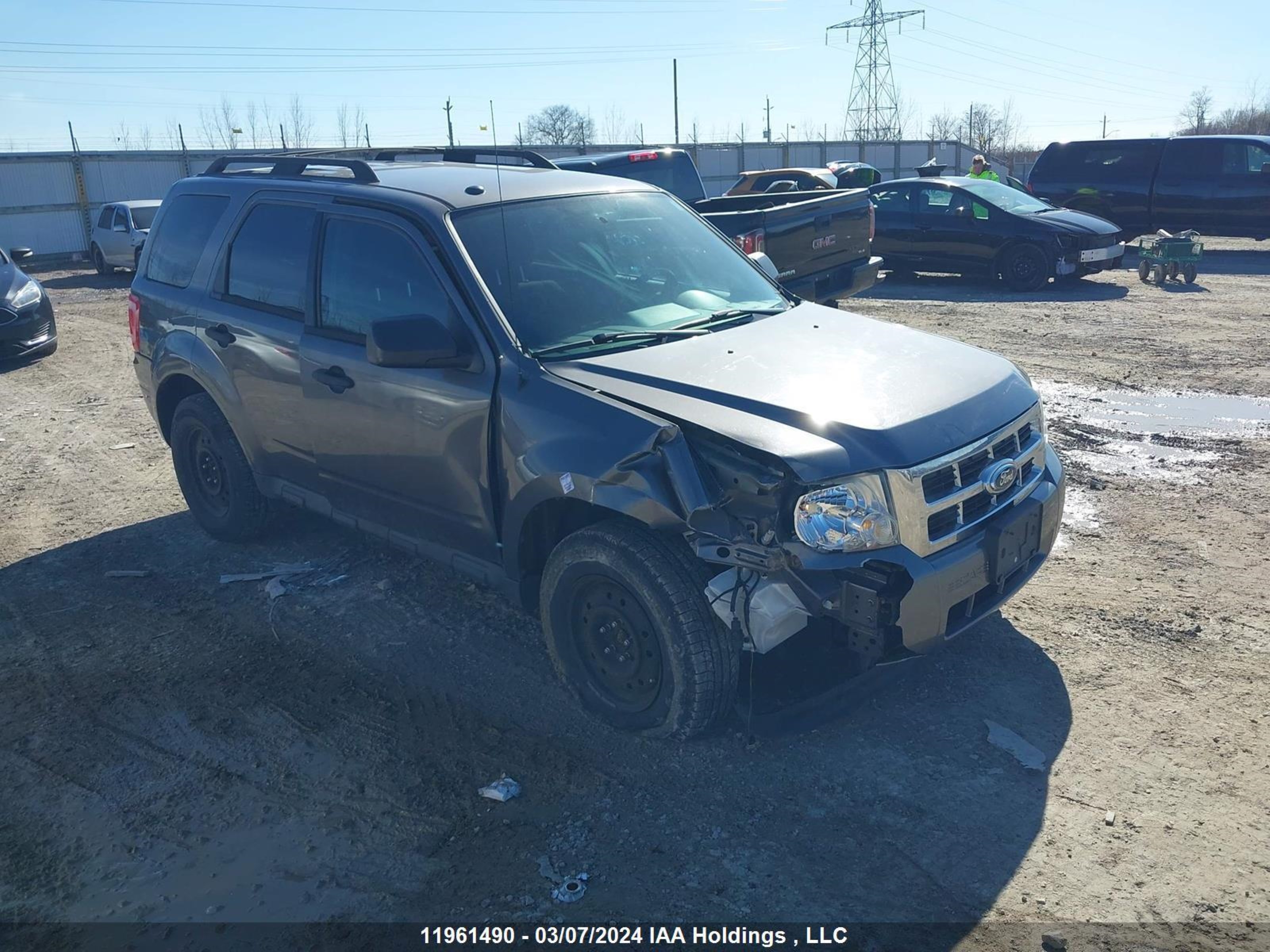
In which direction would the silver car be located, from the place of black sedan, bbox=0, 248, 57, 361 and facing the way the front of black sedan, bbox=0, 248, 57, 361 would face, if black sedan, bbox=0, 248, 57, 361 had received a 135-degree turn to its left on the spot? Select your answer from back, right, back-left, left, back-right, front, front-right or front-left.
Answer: front

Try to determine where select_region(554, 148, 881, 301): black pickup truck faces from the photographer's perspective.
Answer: facing away from the viewer and to the left of the viewer

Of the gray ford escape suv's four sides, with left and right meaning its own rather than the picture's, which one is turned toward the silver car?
back

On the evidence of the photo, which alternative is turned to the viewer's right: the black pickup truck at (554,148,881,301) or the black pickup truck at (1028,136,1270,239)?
the black pickup truck at (1028,136,1270,239)

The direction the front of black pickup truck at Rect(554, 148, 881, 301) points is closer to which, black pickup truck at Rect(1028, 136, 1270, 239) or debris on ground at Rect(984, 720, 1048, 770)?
the black pickup truck

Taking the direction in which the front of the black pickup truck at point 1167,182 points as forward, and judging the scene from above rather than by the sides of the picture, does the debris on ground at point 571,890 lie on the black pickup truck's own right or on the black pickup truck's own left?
on the black pickup truck's own right

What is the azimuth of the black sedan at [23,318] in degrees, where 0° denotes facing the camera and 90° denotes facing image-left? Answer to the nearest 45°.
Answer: approximately 315°

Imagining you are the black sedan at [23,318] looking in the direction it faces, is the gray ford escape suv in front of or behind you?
in front

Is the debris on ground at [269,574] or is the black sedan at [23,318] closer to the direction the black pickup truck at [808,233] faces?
the black sedan

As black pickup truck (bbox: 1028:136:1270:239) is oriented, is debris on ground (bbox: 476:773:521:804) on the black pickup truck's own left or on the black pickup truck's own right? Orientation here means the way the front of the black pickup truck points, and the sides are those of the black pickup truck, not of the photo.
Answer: on the black pickup truck's own right

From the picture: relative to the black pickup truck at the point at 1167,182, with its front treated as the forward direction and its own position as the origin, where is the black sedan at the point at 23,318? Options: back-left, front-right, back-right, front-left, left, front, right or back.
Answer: back-right

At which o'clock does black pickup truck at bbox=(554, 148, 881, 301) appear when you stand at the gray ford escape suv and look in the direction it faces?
The black pickup truck is roughly at 8 o'clock from the gray ford escape suv.

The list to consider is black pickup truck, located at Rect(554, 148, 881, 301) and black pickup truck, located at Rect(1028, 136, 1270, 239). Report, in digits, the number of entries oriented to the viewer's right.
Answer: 1

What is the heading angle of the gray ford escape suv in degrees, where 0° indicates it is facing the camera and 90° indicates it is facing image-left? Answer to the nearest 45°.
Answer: approximately 315°

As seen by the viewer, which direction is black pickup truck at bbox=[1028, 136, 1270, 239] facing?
to the viewer's right

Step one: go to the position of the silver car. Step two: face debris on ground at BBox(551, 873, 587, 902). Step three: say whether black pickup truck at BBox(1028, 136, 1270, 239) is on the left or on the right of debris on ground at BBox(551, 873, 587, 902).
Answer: left

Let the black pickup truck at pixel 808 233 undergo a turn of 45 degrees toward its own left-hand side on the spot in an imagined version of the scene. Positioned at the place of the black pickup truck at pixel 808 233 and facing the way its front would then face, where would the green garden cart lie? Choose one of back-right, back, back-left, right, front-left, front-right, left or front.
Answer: back-right

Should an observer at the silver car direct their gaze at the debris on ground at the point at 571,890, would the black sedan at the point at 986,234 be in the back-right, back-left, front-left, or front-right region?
front-left
